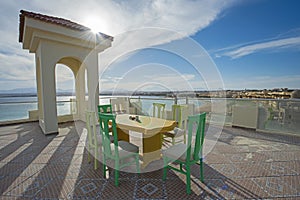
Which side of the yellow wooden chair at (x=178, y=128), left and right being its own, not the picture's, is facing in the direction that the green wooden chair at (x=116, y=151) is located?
front

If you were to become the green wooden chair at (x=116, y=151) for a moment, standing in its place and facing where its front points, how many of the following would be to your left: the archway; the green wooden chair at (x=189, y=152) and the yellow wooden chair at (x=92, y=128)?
2

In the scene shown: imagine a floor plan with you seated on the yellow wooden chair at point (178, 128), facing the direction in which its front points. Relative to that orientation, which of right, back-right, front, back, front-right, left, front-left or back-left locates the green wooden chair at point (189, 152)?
front-left

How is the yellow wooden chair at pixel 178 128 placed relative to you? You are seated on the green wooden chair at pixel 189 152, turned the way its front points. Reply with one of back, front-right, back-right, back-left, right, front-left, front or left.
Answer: front-right

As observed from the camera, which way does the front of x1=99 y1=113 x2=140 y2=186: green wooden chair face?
facing away from the viewer and to the right of the viewer

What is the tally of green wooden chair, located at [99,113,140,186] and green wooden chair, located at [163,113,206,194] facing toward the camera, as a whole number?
0

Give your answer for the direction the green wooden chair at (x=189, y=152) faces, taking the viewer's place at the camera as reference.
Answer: facing away from the viewer and to the left of the viewer

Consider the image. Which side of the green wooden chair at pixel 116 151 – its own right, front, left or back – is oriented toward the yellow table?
front

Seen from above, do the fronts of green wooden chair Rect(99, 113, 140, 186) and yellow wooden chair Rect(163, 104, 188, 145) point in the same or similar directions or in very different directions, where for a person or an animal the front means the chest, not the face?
very different directions

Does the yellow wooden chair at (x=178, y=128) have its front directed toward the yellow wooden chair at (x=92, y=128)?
yes

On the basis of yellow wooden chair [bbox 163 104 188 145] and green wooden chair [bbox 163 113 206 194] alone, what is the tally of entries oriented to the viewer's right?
0
